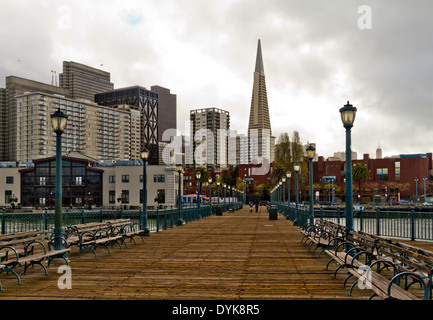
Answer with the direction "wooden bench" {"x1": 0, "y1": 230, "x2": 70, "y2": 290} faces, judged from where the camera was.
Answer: facing the viewer and to the right of the viewer

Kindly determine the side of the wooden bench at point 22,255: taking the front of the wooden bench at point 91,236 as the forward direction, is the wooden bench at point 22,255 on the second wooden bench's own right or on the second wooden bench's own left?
on the second wooden bench's own right

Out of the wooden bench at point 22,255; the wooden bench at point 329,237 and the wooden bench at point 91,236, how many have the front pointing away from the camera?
0

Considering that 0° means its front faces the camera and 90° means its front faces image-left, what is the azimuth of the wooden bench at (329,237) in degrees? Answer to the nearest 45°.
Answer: approximately 45°

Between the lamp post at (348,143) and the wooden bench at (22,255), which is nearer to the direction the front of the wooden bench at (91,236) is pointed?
the lamp post

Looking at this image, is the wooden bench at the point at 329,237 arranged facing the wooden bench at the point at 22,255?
yes

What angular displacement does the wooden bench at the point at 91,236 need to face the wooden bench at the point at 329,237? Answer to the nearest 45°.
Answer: approximately 45° to its left

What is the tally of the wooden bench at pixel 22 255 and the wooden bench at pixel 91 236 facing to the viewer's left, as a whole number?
0
